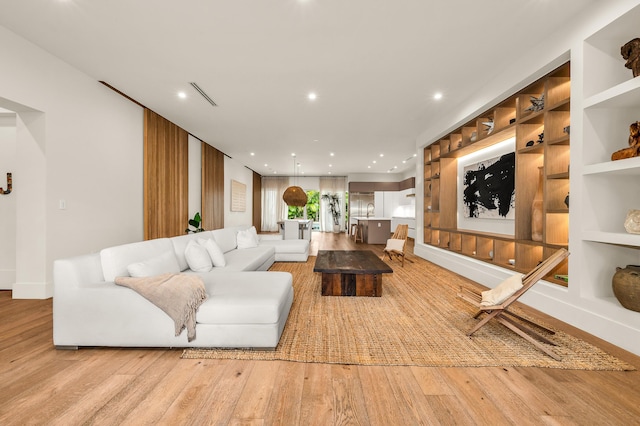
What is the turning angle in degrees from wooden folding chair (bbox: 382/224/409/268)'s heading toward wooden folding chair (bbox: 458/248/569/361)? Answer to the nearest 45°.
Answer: approximately 45° to its left

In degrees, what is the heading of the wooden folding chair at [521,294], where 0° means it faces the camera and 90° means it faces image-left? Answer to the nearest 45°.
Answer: approximately 90°

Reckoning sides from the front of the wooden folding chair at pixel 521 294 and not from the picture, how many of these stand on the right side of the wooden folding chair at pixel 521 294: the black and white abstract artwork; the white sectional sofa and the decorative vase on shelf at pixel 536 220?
2

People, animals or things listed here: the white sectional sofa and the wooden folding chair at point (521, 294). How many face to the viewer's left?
1

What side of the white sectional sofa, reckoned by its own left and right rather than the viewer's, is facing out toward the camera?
right

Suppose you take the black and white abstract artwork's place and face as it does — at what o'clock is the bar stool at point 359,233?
The bar stool is roughly at 3 o'clock from the black and white abstract artwork.

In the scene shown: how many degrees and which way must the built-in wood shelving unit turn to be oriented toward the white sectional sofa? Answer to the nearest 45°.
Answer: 0° — it already faces it

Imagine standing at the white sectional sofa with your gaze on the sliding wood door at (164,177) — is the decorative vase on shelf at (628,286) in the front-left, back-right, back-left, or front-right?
back-right

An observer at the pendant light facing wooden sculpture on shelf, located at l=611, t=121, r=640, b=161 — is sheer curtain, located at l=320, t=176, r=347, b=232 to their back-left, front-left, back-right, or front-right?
back-left

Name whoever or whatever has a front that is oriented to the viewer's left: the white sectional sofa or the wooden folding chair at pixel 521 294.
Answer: the wooden folding chair

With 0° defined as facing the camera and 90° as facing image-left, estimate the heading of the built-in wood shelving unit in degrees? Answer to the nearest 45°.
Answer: approximately 45°

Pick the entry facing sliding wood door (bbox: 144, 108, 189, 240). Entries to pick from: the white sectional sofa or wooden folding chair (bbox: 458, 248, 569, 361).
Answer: the wooden folding chair

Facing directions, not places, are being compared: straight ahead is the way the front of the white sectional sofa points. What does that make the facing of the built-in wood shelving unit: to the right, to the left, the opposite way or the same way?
the opposite way
